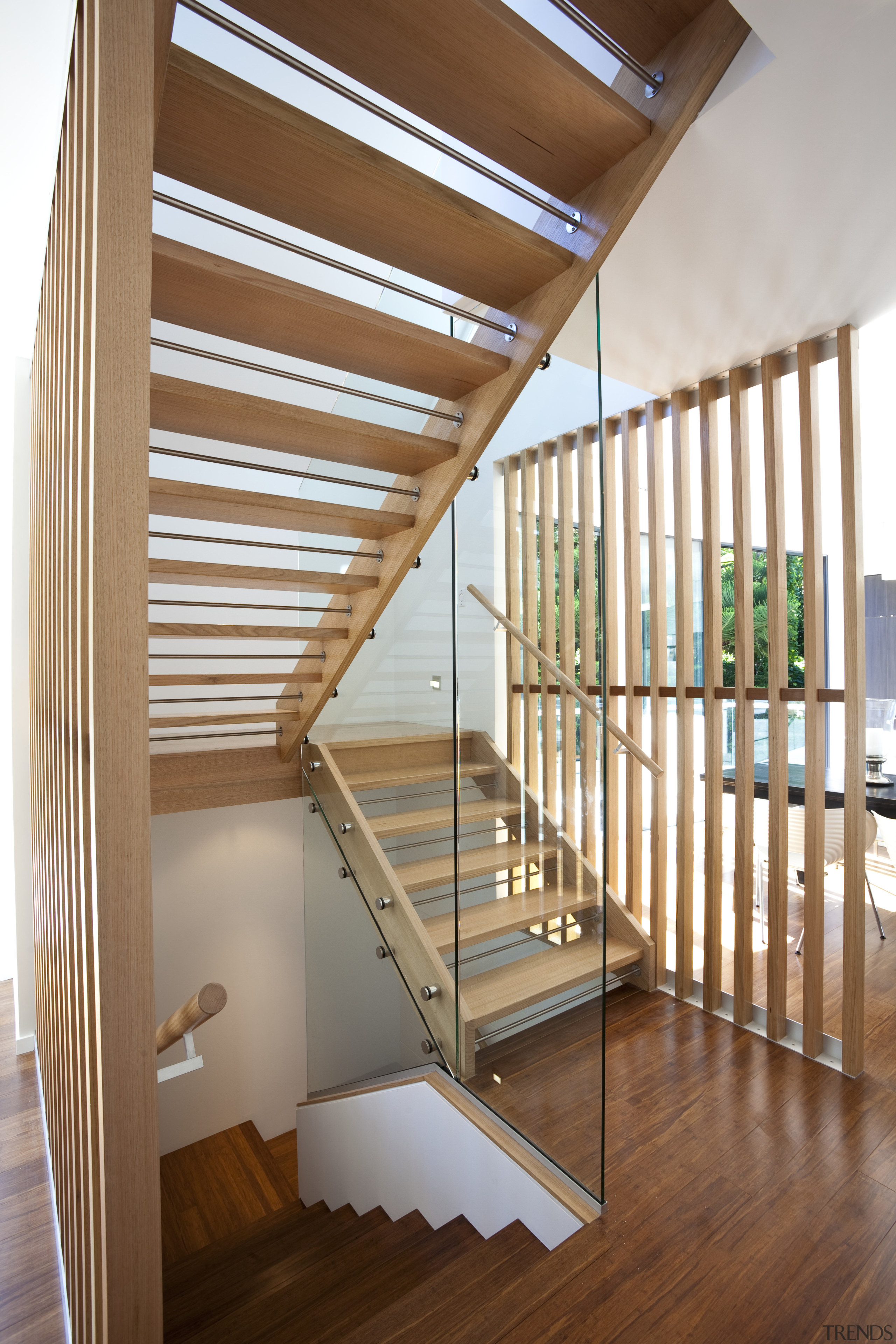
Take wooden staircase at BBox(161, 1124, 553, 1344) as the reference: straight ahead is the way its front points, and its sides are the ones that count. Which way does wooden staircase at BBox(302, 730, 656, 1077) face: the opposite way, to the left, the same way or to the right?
the opposite way
